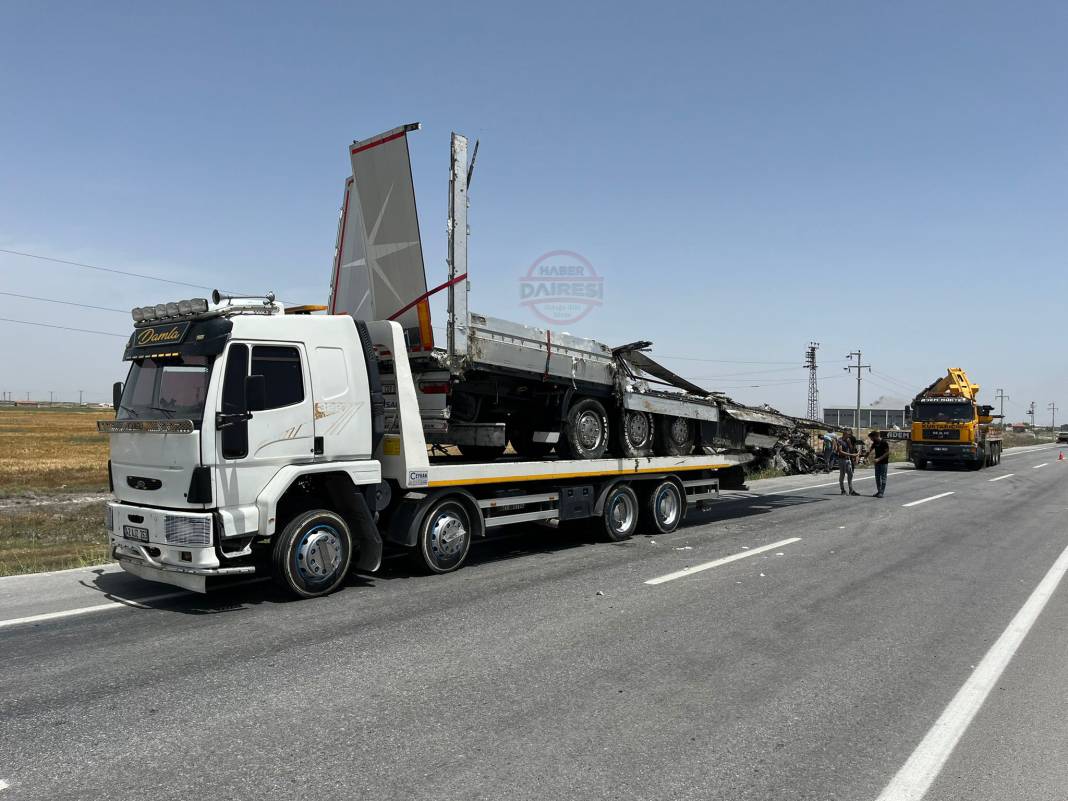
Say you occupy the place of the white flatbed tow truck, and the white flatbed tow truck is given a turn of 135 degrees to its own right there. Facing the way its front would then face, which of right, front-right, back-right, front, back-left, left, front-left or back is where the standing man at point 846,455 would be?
front-right

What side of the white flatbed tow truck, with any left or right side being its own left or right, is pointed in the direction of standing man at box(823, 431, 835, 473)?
back

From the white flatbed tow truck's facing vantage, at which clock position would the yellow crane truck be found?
The yellow crane truck is roughly at 6 o'clock from the white flatbed tow truck.

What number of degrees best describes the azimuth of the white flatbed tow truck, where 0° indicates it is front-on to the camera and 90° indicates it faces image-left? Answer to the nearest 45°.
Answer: approximately 45°

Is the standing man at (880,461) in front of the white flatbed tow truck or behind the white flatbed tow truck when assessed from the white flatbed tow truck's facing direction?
behind
